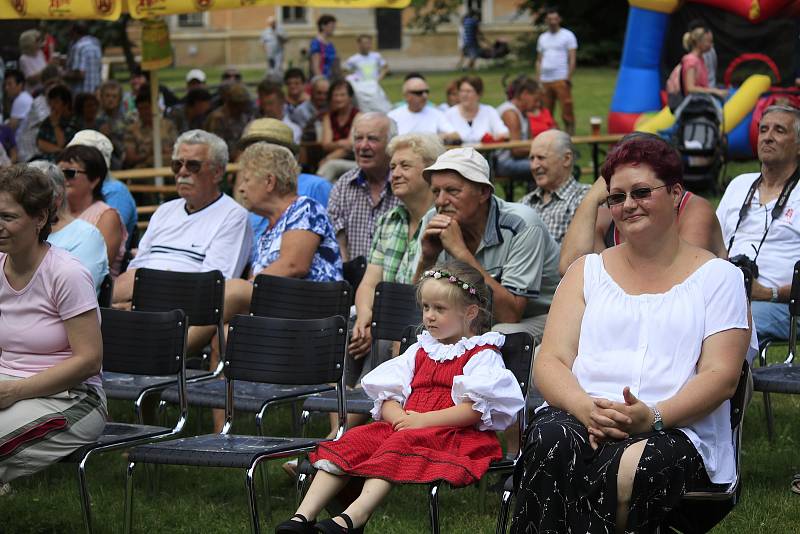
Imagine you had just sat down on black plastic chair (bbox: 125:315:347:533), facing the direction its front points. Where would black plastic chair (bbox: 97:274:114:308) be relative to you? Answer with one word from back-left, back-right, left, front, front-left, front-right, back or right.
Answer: right

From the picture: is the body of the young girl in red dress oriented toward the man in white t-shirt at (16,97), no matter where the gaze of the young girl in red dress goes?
no

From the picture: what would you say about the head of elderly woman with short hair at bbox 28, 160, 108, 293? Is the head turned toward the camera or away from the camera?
toward the camera

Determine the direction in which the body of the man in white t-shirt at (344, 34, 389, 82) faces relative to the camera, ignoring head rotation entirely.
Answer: toward the camera

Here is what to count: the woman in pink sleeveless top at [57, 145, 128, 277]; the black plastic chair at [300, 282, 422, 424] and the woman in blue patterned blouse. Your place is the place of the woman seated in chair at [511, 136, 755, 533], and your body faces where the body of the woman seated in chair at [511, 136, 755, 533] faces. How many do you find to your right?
3

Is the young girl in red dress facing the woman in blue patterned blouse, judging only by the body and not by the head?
no

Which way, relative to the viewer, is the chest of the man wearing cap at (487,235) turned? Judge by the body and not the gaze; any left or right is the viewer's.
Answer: facing the viewer and to the left of the viewer

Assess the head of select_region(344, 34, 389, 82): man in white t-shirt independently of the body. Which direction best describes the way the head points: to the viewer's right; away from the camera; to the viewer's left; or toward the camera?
toward the camera

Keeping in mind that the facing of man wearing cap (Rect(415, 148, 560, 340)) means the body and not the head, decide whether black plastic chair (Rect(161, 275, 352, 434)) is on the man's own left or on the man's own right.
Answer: on the man's own right

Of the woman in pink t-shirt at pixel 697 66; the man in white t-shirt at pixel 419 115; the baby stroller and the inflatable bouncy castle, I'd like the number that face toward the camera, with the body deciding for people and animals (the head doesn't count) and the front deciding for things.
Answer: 3

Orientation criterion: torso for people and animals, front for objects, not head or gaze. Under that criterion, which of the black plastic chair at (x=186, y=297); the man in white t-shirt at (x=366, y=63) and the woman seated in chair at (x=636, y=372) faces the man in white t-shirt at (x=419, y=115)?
the man in white t-shirt at (x=366, y=63)

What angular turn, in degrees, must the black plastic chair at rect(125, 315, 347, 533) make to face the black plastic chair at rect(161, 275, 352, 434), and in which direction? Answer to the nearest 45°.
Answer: approximately 135° to its right

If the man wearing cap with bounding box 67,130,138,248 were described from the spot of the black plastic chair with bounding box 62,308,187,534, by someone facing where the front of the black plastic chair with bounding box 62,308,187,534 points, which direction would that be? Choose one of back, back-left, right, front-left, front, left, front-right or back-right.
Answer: back-right

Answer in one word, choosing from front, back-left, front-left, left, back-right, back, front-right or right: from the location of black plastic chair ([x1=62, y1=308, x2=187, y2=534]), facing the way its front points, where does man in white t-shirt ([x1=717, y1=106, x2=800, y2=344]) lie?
back-left

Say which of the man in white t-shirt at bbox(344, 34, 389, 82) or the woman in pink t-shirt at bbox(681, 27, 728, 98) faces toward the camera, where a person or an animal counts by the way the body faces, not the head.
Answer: the man in white t-shirt

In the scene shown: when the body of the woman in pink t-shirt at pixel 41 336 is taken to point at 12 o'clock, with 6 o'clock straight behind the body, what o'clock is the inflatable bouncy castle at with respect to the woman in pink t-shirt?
The inflatable bouncy castle is roughly at 6 o'clock from the woman in pink t-shirt.

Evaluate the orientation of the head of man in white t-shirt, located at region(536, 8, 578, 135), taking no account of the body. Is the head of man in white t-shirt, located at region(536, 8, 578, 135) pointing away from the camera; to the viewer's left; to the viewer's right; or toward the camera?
toward the camera
